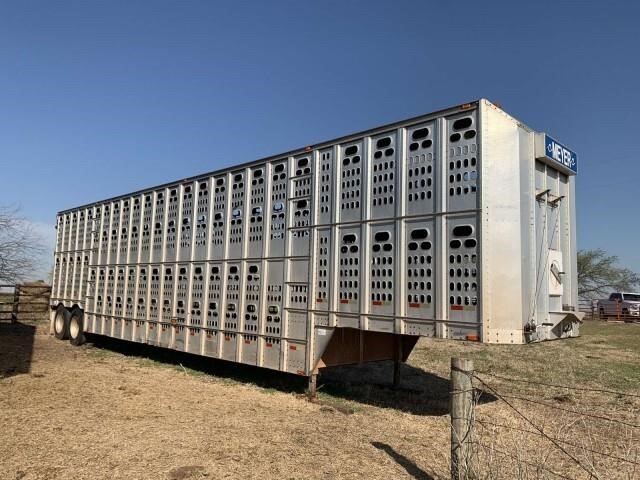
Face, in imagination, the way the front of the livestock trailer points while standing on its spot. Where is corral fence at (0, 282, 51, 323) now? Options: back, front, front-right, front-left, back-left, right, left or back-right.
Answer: back

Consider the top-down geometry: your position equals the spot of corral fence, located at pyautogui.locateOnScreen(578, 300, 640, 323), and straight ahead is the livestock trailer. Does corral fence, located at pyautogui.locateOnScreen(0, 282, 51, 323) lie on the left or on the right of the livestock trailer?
right

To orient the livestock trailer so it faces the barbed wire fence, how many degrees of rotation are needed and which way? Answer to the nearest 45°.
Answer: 0° — it already faces it

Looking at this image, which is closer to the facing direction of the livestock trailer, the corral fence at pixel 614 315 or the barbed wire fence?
the barbed wire fence

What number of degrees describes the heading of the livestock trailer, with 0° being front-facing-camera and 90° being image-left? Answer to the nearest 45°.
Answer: approximately 315°

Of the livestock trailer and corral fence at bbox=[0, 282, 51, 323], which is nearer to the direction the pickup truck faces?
the livestock trailer
